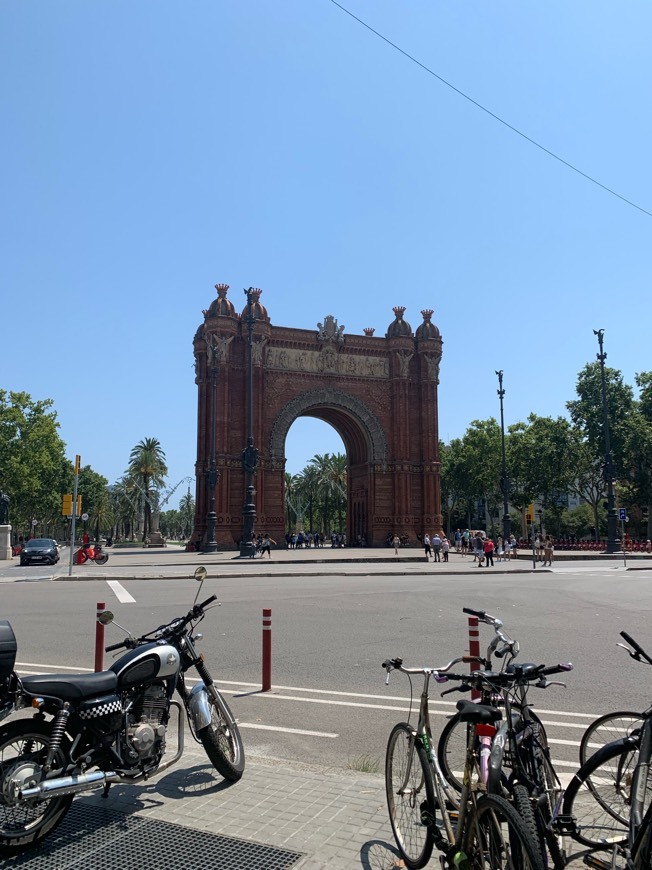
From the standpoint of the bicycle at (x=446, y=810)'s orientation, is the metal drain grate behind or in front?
in front

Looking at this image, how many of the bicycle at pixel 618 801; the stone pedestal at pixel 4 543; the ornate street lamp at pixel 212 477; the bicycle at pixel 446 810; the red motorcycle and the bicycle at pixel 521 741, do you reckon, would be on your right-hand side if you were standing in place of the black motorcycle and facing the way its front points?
3

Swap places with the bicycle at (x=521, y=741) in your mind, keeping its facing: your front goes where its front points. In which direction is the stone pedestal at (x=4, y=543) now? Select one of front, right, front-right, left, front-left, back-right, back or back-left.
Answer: back-right

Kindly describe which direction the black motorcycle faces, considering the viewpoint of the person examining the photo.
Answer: facing away from the viewer and to the right of the viewer

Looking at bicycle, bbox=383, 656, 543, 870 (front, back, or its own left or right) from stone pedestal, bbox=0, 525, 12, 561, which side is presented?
front

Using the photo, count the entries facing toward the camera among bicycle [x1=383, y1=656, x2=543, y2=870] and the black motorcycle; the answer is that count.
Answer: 0
